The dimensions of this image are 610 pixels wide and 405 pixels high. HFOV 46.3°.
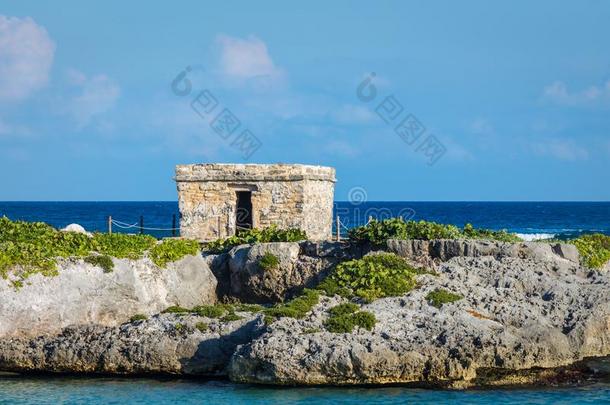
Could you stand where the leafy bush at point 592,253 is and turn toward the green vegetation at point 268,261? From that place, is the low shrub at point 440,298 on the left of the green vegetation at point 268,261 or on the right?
left

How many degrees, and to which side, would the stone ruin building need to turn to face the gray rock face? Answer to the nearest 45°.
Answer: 0° — it already faces it

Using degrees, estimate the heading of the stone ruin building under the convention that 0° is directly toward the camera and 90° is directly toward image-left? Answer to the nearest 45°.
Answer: approximately 0°

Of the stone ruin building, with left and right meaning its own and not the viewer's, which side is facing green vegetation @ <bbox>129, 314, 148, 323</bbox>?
front

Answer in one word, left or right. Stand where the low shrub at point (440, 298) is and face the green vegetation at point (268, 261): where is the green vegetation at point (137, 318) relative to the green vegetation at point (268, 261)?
left

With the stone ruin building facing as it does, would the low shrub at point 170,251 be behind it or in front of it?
in front

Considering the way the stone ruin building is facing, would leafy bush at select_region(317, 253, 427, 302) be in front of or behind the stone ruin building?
in front

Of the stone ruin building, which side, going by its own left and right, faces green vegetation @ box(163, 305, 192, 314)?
front

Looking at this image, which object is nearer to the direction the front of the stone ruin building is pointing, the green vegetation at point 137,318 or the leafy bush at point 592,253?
the green vegetation
